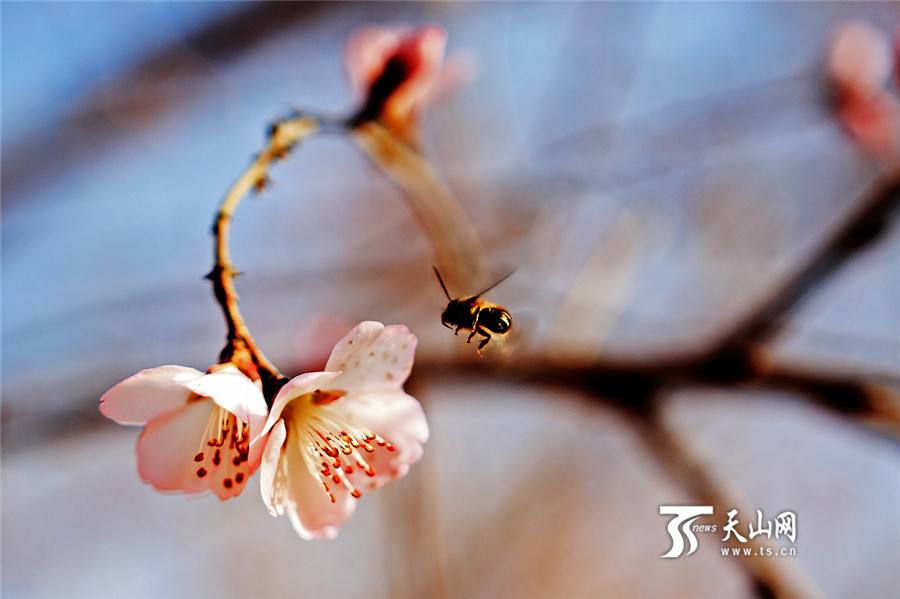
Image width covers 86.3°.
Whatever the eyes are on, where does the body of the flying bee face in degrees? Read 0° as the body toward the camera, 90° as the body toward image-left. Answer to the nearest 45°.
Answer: approximately 90°

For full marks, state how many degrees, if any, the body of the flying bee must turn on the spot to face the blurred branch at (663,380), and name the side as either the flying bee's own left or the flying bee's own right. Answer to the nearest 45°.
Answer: approximately 135° to the flying bee's own right

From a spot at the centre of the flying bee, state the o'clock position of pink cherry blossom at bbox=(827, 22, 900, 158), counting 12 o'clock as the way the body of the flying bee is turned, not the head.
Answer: The pink cherry blossom is roughly at 5 o'clock from the flying bee.

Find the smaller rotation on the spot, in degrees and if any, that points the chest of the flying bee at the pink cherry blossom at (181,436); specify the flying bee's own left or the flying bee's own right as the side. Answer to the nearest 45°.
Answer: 0° — it already faces it
